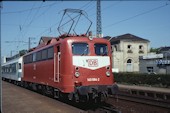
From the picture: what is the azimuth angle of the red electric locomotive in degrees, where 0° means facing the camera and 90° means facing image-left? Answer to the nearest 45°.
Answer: approximately 315°

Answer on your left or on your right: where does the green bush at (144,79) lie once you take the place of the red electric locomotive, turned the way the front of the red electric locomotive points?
on your left

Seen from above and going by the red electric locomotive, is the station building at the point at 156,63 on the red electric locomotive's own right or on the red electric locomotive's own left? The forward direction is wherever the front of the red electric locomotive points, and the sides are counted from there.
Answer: on the red electric locomotive's own left
